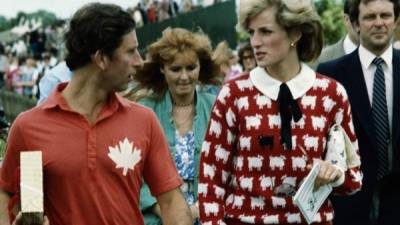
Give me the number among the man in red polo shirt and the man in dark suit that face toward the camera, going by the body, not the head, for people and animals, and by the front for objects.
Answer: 2

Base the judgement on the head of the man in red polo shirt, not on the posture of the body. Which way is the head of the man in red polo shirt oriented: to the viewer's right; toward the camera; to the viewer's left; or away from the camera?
to the viewer's right

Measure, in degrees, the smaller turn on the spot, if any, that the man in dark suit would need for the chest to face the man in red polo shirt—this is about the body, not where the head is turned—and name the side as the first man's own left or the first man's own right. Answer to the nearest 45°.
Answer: approximately 45° to the first man's own right

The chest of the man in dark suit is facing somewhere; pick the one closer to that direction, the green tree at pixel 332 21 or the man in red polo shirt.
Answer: the man in red polo shirt

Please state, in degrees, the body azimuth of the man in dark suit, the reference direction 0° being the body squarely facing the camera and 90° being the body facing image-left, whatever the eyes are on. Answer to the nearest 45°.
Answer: approximately 0°

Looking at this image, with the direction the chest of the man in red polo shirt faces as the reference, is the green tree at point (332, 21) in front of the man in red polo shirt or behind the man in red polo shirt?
behind

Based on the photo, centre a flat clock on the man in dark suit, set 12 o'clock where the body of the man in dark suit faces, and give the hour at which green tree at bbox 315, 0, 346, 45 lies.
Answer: The green tree is roughly at 6 o'clock from the man in dark suit.
